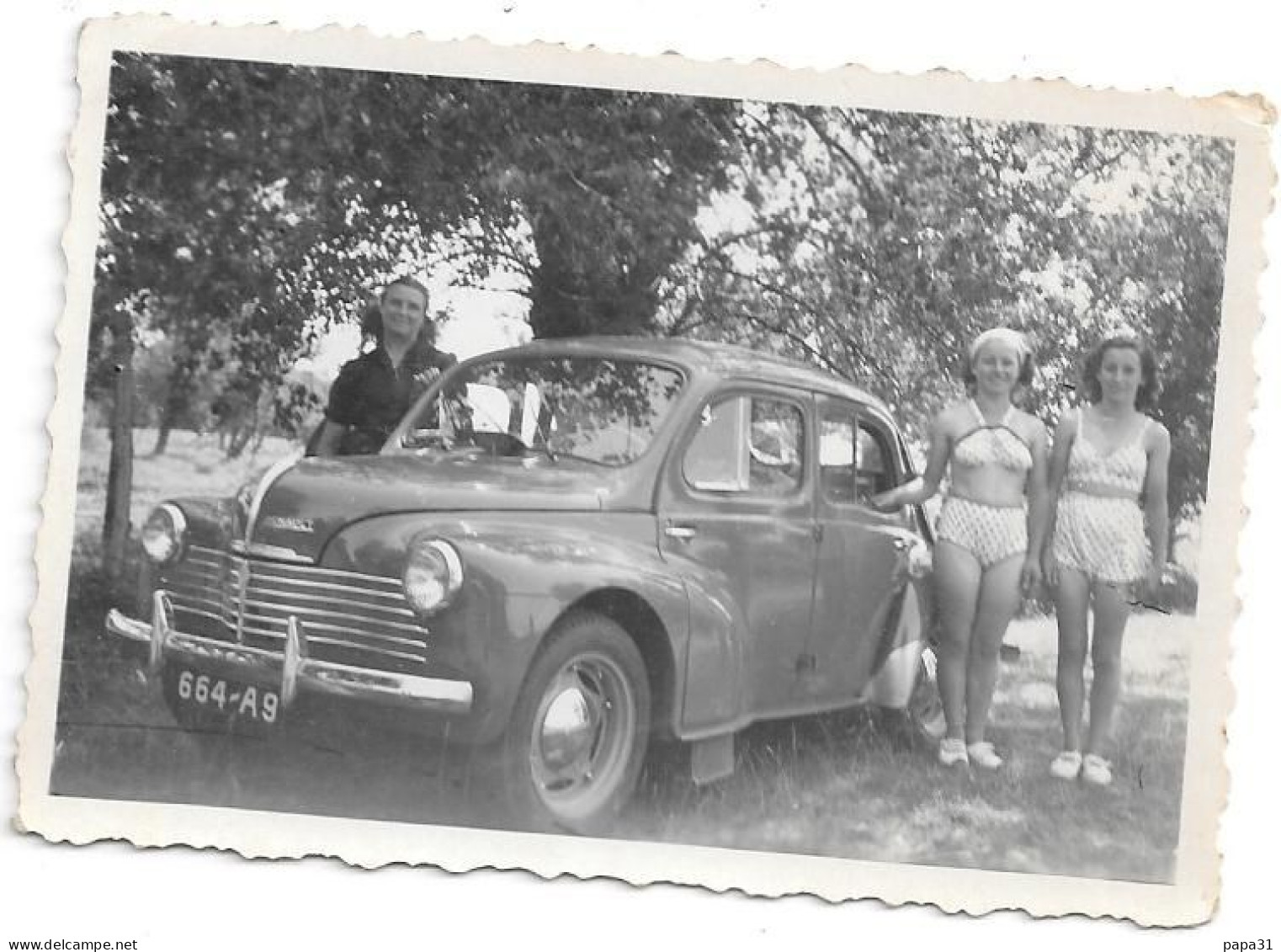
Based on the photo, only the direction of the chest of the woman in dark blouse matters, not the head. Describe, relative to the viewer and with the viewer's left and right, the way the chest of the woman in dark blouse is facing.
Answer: facing the viewer
